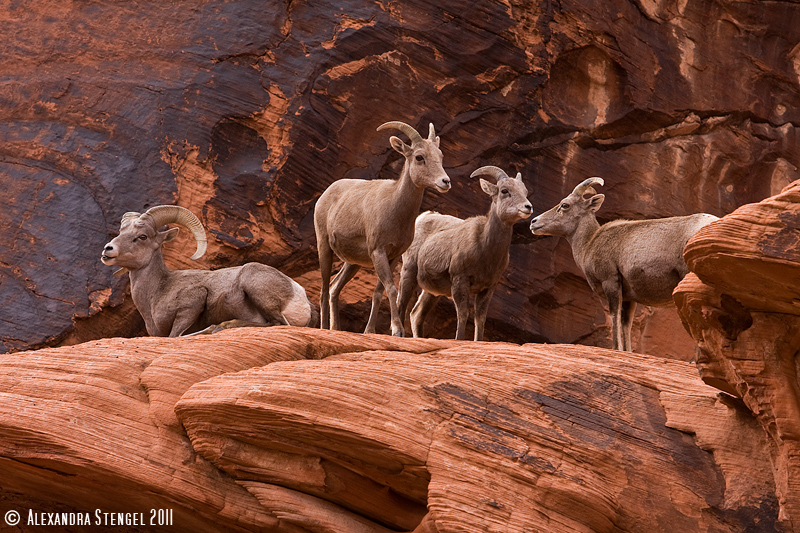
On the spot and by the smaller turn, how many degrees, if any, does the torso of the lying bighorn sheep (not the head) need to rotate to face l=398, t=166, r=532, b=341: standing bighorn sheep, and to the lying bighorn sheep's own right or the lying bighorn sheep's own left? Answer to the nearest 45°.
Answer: approximately 180°

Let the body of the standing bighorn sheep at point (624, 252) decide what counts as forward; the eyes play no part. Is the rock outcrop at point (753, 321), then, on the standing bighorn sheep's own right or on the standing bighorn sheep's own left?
on the standing bighorn sheep's own left

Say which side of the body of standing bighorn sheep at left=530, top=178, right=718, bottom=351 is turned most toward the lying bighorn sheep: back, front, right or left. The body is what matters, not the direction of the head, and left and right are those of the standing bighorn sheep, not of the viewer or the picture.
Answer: front

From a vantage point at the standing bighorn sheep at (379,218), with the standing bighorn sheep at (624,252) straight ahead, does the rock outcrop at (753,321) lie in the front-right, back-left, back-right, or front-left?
front-right

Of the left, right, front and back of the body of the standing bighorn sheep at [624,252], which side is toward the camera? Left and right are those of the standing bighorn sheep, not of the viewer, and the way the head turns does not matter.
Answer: left

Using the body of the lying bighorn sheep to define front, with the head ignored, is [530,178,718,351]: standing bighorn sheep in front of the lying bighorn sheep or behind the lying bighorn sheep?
behind

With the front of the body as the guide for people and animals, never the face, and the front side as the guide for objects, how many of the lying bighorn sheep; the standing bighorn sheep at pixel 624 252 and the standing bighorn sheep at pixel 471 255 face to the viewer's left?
2

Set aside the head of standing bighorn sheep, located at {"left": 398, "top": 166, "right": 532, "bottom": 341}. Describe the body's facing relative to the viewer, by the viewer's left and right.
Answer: facing the viewer and to the right of the viewer

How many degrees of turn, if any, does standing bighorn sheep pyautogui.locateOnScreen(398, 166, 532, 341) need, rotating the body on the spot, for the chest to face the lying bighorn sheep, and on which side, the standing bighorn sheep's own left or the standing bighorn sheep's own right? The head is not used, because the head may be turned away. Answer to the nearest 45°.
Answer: approximately 135° to the standing bighorn sheep's own right

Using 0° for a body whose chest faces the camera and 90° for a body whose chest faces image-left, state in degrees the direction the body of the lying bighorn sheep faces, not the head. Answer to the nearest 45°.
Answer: approximately 90°

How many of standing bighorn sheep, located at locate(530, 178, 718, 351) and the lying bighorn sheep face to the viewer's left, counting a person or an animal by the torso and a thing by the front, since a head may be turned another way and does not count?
2

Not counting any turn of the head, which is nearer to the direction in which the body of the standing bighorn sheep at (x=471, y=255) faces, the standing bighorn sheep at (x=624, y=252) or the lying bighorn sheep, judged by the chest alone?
the standing bighorn sheep

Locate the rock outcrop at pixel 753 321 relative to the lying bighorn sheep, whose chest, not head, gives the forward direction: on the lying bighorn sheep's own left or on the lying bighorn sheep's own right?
on the lying bighorn sheep's own left
